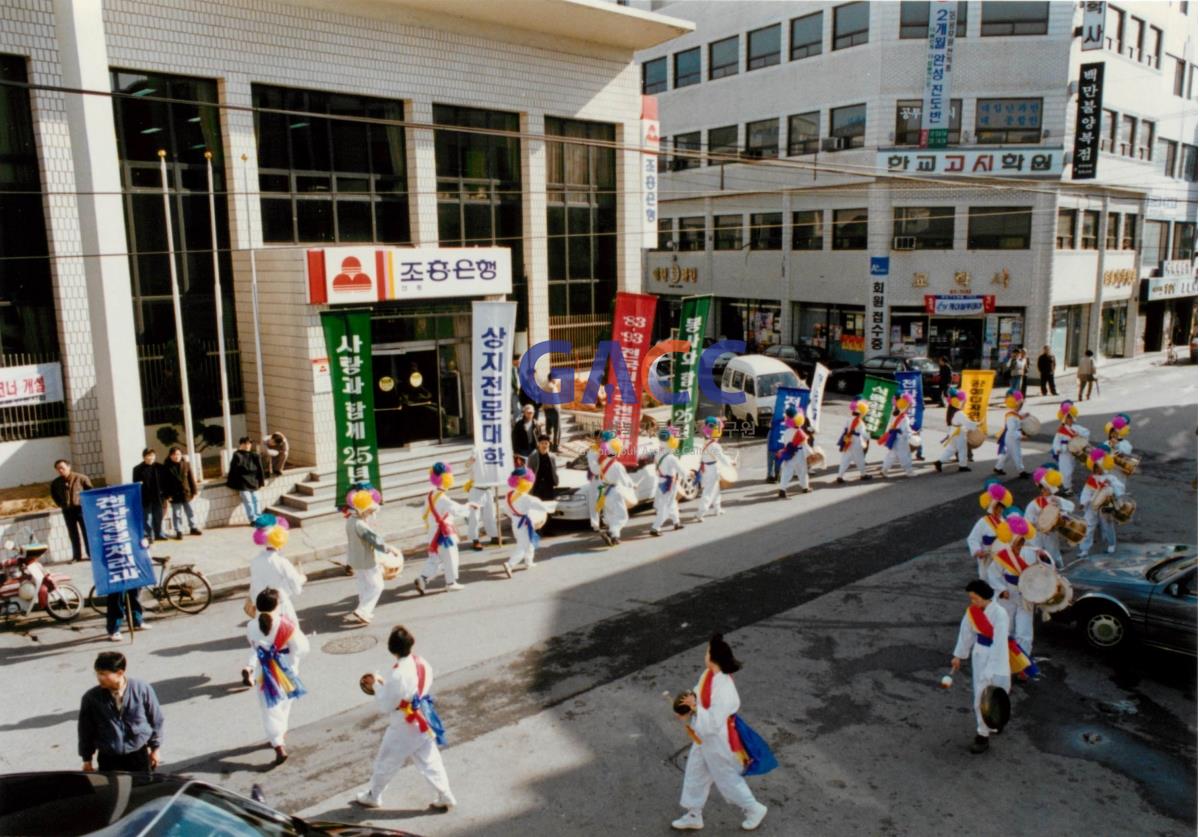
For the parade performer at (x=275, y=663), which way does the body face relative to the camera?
away from the camera

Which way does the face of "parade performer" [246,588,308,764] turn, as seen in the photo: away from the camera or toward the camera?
away from the camera

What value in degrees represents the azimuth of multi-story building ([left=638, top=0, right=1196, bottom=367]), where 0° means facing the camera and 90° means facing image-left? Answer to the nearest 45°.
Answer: approximately 0°

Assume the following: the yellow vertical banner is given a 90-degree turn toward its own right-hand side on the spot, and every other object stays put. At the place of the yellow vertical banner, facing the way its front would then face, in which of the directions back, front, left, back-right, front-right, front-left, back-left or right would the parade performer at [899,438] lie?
front-left

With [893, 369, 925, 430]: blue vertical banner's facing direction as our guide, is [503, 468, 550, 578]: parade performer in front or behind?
in front

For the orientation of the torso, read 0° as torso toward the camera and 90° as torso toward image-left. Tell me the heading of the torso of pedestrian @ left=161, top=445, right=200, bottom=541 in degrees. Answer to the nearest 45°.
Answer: approximately 0°

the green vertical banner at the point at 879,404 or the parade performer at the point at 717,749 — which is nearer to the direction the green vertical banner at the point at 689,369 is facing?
the parade performer

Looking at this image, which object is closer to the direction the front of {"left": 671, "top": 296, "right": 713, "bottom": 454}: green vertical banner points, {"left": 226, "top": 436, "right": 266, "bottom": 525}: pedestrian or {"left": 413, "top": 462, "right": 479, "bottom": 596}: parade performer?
the parade performer

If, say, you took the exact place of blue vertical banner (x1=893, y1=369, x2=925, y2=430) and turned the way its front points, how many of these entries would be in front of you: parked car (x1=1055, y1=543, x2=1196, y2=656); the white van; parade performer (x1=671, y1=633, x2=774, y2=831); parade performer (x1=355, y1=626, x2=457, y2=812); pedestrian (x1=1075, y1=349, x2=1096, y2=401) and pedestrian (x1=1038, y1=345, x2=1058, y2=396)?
3

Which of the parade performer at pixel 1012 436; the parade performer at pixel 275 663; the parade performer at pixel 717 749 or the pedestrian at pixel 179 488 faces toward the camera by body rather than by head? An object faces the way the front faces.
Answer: the pedestrian

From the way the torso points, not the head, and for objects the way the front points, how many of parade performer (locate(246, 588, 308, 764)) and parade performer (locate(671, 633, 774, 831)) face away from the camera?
1

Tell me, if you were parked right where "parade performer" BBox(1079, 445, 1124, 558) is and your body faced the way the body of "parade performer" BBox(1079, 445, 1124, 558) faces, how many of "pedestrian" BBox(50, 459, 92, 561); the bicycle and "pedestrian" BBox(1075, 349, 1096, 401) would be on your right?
2

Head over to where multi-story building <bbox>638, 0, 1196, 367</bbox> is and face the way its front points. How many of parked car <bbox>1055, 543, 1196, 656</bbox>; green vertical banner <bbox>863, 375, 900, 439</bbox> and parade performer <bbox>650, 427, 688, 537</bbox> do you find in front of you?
3

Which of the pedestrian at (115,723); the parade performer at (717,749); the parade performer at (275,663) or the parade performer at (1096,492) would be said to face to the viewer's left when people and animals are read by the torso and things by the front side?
the parade performer at (717,749)

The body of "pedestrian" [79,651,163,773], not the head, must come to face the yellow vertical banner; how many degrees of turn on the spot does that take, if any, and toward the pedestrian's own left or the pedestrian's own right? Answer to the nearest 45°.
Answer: approximately 90° to the pedestrian's own left

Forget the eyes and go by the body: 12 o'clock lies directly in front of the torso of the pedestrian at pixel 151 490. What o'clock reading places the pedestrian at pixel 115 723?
the pedestrian at pixel 115 723 is roughly at 12 o'clock from the pedestrian at pixel 151 490.
